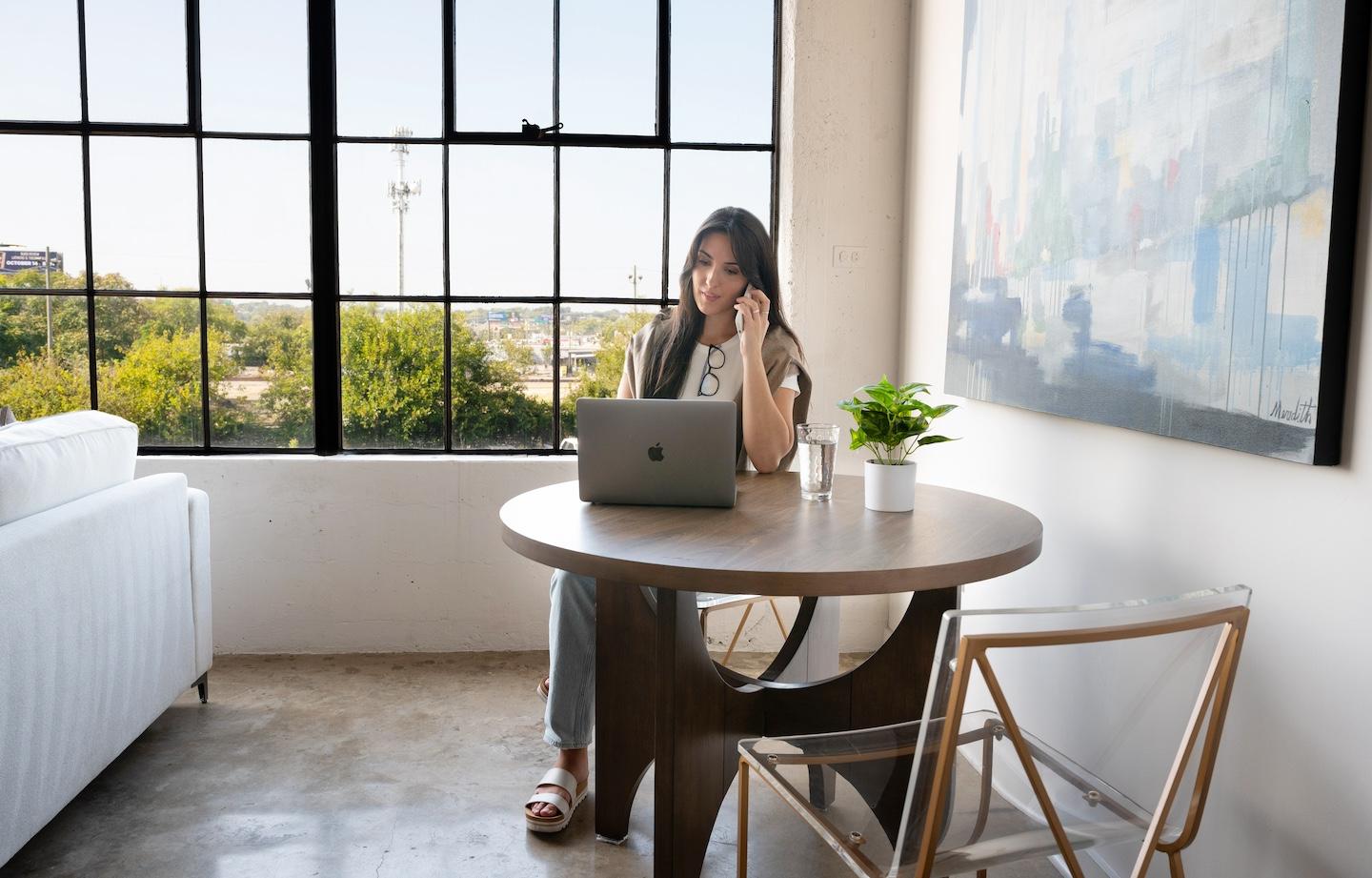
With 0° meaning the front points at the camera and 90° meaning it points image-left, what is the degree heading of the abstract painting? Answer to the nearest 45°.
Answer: approximately 45°

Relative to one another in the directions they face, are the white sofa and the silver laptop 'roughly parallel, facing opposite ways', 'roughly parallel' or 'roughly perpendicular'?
roughly perpendicular

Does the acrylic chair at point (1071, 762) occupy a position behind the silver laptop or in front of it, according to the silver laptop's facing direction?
behind

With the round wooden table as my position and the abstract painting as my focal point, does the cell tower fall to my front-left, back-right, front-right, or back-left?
back-left

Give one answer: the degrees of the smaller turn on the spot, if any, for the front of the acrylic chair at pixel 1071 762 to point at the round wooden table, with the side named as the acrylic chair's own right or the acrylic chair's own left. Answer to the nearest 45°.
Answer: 0° — it already faces it

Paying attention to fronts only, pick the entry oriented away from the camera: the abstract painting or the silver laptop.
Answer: the silver laptop

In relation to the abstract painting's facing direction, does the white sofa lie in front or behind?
in front

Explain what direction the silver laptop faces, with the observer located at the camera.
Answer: facing away from the viewer

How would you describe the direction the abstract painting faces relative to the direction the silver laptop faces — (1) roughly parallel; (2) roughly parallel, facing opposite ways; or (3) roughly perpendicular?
roughly perpendicular

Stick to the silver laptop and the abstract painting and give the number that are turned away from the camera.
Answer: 1

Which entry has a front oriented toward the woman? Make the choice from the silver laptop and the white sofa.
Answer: the silver laptop

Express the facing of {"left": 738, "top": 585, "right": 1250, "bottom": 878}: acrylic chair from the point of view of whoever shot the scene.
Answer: facing away from the viewer and to the left of the viewer
